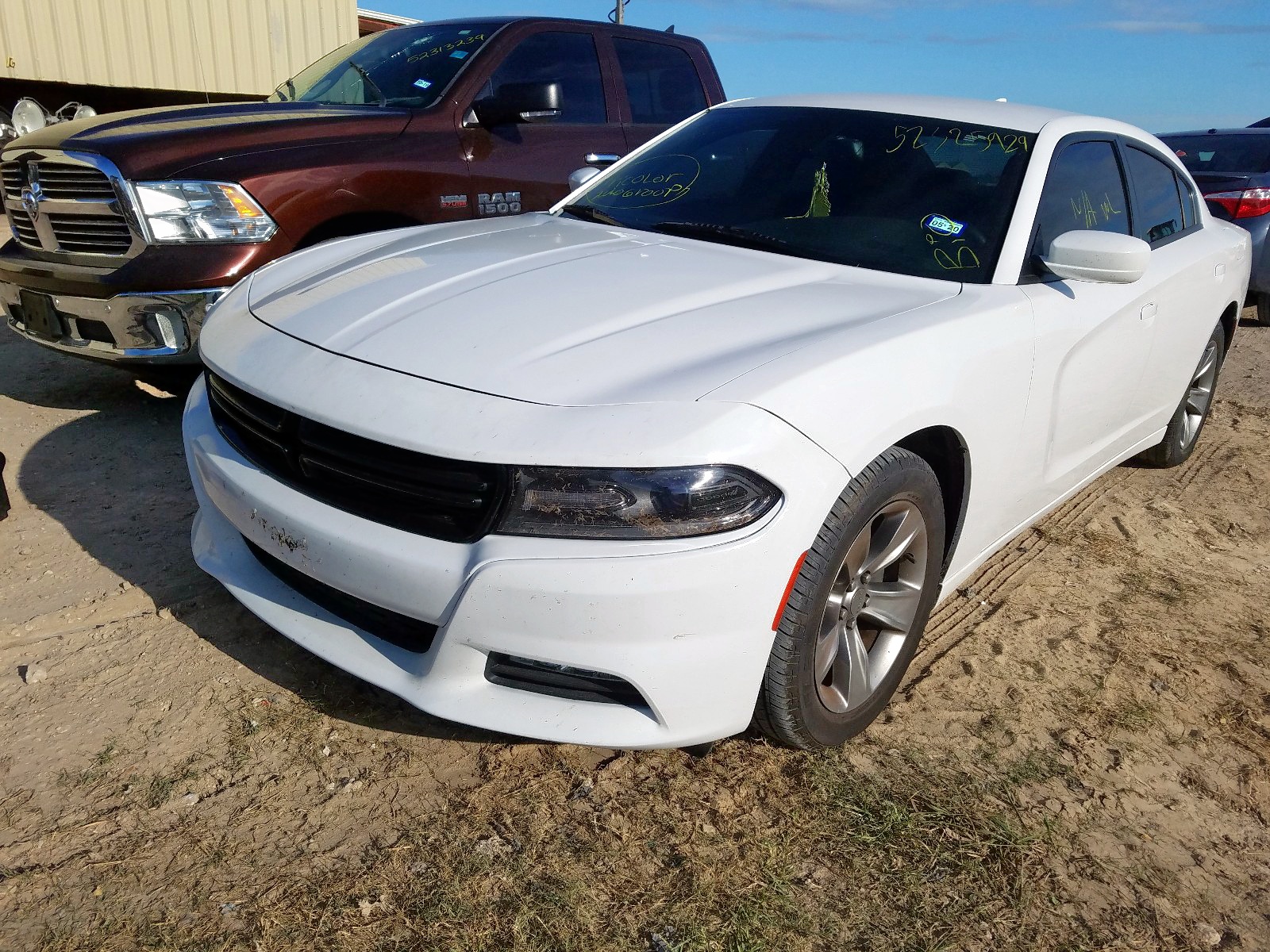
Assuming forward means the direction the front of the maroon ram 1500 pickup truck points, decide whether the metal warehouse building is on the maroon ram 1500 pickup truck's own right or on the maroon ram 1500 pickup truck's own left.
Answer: on the maroon ram 1500 pickup truck's own right

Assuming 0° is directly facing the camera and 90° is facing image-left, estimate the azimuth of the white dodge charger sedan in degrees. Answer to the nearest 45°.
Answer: approximately 45°

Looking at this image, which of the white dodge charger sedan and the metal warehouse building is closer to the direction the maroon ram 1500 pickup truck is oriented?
the white dodge charger sedan

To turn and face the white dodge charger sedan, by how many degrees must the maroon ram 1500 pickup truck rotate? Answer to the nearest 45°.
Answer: approximately 45° to its left

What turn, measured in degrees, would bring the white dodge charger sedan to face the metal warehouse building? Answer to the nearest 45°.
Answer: approximately 90° to its right

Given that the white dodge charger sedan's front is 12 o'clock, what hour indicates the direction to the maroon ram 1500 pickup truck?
The maroon ram 1500 pickup truck is roughly at 3 o'clock from the white dodge charger sedan.
